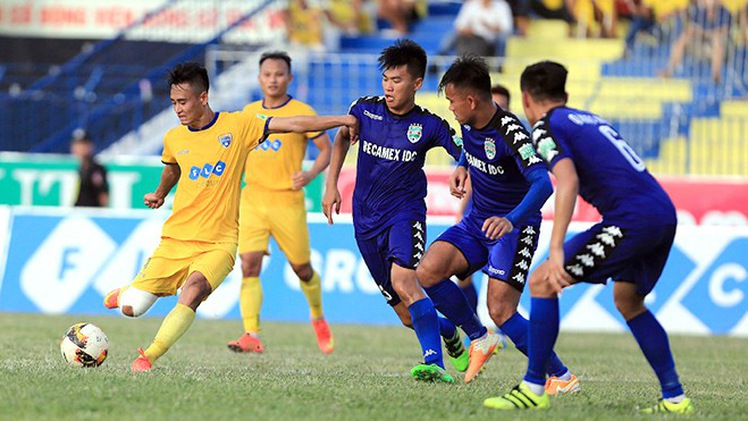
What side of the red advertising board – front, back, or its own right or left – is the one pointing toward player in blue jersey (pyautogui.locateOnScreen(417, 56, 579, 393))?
front

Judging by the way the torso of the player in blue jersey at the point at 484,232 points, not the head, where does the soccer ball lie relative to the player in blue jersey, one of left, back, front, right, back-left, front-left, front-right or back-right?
front-right

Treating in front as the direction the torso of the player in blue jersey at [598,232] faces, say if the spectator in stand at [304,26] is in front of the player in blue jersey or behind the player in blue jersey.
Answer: in front

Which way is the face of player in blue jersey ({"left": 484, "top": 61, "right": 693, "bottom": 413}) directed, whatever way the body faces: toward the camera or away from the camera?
away from the camera

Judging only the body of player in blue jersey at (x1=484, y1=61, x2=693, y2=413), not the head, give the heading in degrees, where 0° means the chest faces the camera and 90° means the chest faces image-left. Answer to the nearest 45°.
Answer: approximately 135°

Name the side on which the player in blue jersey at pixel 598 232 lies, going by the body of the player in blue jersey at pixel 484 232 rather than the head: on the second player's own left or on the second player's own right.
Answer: on the second player's own left

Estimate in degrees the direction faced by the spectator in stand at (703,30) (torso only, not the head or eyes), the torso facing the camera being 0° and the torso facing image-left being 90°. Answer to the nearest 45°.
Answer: approximately 0°

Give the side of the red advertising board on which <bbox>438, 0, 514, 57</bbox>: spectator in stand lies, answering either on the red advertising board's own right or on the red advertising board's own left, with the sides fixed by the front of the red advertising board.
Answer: on the red advertising board's own right
